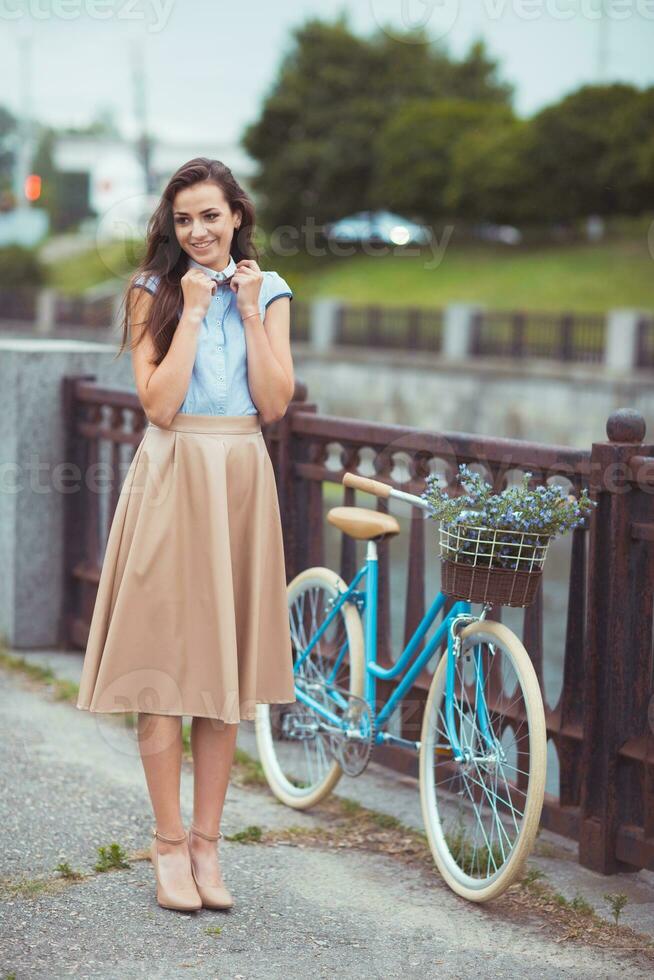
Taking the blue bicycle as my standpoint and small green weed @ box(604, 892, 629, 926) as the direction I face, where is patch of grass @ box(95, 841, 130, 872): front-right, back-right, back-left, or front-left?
back-right

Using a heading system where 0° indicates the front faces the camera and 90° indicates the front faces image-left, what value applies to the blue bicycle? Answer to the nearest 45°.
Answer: approximately 315°

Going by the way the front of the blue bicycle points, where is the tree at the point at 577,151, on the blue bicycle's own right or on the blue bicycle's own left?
on the blue bicycle's own left

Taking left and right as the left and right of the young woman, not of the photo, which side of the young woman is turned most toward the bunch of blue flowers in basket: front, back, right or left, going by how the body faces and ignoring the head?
left

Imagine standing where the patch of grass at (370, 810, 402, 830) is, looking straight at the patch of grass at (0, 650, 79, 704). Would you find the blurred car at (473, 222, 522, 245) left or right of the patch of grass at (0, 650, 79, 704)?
right

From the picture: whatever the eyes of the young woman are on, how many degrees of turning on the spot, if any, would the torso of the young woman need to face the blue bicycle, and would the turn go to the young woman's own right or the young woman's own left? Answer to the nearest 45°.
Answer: approximately 135° to the young woman's own left

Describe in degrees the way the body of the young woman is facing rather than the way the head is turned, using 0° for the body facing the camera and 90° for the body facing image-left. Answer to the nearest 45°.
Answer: approximately 0°

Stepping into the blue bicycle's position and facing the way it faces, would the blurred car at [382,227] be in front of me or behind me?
behind

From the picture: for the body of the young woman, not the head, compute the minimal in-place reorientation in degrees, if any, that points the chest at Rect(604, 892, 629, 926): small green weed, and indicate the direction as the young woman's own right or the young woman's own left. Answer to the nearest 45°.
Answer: approximately 90° to the young woman's own left

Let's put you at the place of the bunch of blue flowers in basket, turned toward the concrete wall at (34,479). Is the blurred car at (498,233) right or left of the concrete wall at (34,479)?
right
